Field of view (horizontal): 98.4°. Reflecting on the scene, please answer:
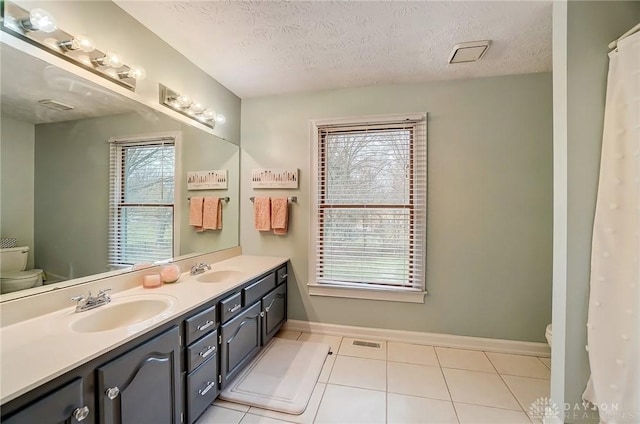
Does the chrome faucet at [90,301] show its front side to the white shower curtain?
yes

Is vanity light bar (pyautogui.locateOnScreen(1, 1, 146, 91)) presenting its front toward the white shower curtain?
yes

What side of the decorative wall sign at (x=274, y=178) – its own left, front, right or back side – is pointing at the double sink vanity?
front

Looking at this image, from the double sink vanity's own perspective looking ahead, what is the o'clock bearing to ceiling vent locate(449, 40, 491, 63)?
The ceiling vent is roughly at 11 o'clock from the double sink vanity.

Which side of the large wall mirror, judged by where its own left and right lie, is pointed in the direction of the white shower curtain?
front

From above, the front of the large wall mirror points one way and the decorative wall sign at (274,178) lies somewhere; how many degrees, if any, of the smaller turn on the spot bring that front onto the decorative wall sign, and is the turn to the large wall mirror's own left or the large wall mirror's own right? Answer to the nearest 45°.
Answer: approximately 45° to the large wall mirror's own left

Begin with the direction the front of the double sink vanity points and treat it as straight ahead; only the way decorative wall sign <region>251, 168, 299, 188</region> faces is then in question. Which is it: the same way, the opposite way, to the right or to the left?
to the right

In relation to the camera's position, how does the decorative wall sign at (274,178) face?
facing the viewer

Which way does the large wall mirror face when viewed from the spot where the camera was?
facing the viewer and to the right of the viewer

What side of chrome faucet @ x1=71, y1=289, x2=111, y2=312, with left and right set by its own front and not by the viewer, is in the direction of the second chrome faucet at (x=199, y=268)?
left

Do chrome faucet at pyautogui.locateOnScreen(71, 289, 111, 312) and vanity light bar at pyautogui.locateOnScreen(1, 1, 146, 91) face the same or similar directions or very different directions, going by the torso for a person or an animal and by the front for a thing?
same or similar directions

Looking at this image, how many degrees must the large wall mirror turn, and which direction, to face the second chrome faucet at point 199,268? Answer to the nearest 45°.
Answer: approximately 90° to its left
